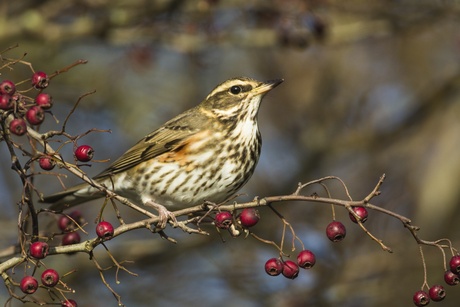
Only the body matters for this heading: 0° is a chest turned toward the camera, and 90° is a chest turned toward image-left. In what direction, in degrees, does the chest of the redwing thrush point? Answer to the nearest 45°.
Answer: approximately 270°

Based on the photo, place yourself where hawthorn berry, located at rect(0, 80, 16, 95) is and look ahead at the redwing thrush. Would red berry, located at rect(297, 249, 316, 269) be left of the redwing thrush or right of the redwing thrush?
right

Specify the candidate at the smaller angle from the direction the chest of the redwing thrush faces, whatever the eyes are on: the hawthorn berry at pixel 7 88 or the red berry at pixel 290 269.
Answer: the red berry
